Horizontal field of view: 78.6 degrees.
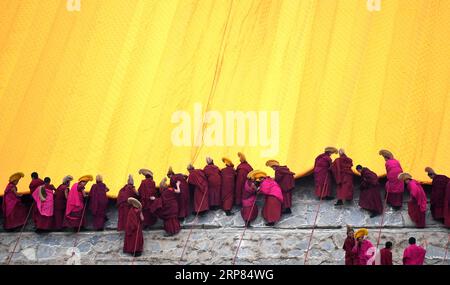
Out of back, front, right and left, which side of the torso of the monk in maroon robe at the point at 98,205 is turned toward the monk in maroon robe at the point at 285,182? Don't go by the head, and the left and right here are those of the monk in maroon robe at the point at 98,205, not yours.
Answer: right

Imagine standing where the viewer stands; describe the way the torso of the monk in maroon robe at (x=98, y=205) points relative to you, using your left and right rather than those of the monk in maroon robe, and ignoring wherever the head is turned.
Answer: facing away from the viewer

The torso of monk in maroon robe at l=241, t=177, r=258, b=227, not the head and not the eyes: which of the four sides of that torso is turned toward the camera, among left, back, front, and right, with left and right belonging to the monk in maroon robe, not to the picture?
back

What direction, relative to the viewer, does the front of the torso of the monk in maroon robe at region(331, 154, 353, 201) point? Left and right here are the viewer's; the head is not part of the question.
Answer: facing away from the viewer
